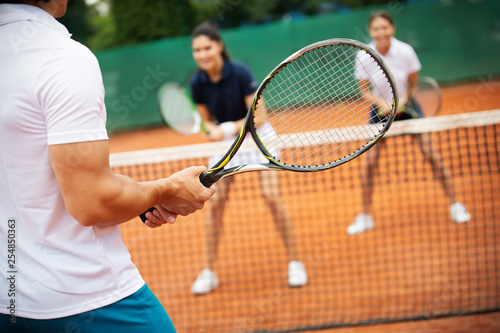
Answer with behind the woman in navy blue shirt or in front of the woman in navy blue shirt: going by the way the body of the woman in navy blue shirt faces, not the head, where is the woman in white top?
behind

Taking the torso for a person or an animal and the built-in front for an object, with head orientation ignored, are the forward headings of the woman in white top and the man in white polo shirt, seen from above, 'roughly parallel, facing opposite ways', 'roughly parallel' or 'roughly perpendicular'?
roughly parallel, facing opposite ways

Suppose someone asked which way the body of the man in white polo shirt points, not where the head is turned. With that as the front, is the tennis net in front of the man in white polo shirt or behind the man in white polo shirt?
in front

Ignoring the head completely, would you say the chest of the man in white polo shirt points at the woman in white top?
yes

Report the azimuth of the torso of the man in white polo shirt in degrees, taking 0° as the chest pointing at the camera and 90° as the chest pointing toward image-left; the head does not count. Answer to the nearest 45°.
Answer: approximately 225°

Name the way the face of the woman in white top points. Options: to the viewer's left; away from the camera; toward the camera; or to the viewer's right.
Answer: toward the camera

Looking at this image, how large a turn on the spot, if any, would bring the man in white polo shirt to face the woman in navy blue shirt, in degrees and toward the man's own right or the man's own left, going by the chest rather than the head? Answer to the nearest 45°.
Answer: approximately 45° to the man's own left

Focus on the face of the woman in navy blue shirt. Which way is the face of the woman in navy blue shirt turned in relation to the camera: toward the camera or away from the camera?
toward the camera

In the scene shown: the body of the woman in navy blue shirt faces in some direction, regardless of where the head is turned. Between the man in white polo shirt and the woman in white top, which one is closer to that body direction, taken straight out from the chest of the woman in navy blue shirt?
the man in white polo shirt

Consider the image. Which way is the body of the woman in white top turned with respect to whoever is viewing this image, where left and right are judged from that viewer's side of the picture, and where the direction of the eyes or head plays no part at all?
facing the viewer

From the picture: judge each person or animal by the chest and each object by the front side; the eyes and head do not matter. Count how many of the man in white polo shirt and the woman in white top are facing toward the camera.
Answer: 1

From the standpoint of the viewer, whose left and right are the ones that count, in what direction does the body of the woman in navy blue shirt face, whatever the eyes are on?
facing the viewer and to the left of the viewer

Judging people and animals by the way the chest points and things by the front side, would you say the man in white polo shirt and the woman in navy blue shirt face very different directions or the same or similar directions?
very different directions

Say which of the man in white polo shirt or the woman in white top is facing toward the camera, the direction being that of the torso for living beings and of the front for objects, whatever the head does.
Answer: the woman in white top

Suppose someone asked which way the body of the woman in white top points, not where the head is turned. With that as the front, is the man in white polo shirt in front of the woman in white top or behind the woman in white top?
in front

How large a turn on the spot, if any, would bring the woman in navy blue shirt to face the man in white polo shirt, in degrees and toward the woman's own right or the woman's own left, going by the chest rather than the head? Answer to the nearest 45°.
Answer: approximately 45° to the woman's own left

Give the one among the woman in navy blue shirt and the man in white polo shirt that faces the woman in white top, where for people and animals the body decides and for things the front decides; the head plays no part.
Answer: the man in white polo shirt
